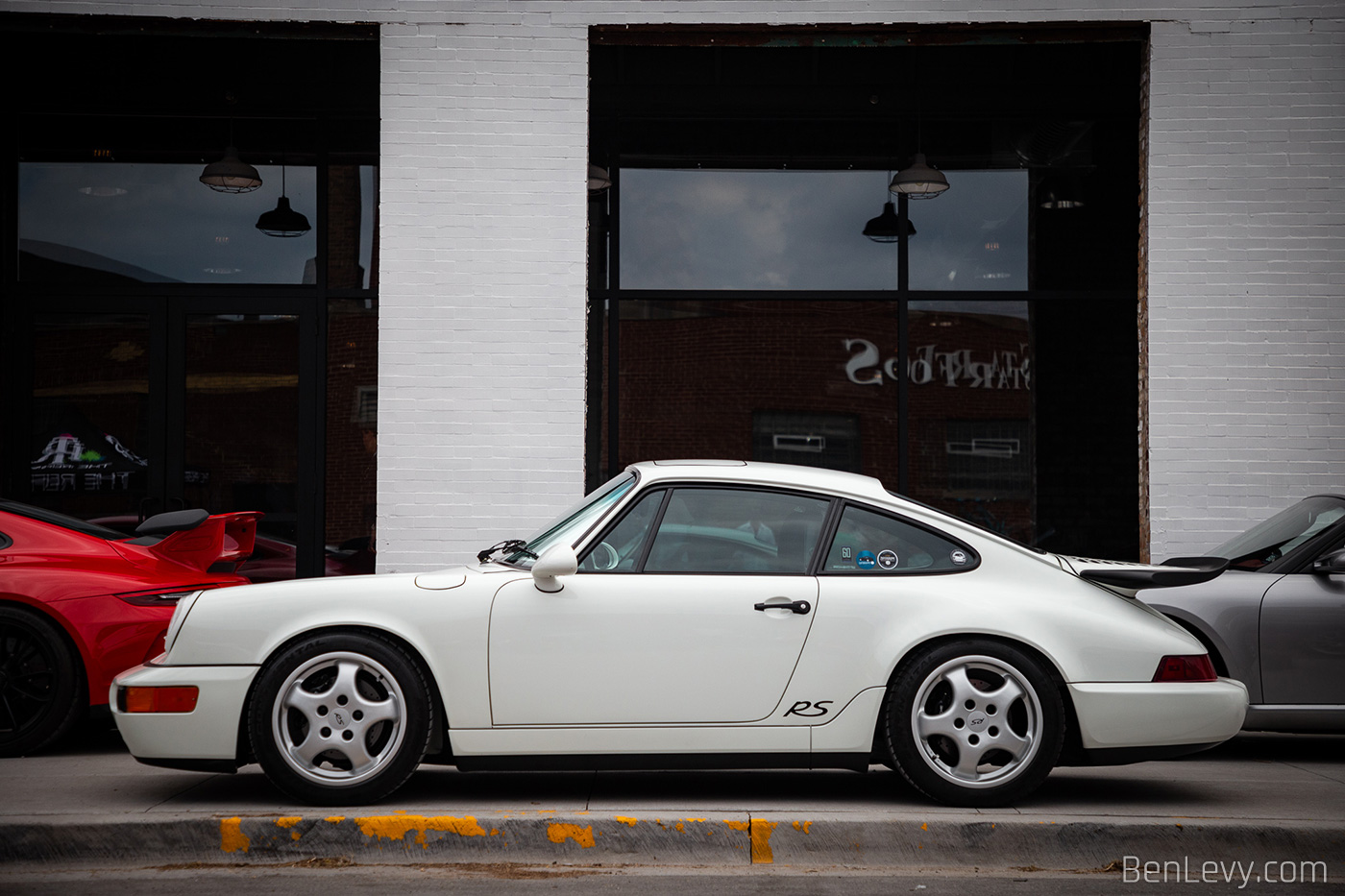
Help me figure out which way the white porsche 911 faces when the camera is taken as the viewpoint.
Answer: facing to the left of the viewer

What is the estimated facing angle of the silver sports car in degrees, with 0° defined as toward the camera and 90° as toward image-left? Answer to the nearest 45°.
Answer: approximately 90°

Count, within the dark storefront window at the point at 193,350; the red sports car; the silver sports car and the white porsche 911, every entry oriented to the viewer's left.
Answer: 3

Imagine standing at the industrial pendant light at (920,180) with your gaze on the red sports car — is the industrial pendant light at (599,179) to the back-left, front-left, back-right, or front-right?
front-right

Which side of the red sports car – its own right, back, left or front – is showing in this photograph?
left

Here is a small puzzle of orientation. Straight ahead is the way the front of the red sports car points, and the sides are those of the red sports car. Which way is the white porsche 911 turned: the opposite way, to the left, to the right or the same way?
the same way

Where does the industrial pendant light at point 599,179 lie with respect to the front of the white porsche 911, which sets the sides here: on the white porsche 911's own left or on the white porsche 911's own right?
on the white porsche 911's own right

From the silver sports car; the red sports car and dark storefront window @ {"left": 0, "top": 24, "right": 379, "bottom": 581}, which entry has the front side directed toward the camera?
the dark storefront window

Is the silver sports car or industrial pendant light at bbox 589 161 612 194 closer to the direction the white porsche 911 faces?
the industrial pendant light

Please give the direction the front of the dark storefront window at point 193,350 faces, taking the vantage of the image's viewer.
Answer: facing the viewer
